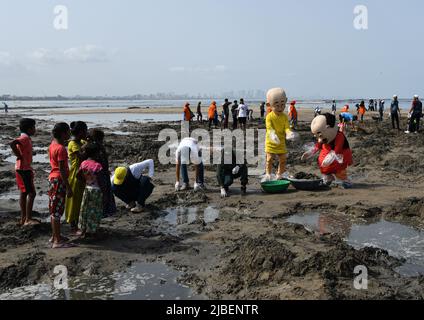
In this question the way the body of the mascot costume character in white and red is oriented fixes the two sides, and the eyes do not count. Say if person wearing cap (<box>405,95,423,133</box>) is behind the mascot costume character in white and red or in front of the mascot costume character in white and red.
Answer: behind

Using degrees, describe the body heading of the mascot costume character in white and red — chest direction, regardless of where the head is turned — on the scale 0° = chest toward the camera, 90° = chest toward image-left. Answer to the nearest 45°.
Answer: approximately 45°

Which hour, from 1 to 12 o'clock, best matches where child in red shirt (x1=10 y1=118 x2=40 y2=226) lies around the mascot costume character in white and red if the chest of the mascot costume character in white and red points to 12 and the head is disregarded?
The child in red shirt is roughly at 12 o'clock from the mascot costume character in white and red.

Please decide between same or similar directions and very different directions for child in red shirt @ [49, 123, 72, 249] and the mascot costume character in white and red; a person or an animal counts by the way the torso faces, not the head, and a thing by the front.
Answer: very different directions

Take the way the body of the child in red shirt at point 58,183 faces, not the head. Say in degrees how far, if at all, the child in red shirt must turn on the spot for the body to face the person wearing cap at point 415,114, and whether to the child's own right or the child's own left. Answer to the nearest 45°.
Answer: approximately 45° to the child's own left

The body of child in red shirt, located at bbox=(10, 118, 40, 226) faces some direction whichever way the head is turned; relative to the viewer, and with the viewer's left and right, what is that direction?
facing to the right of the viewer

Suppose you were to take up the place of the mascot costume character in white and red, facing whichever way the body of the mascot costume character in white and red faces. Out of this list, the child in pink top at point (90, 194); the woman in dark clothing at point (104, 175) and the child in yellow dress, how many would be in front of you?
3

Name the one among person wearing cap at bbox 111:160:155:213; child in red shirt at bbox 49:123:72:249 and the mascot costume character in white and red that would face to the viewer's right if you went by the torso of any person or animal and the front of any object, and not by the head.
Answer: the child in red shirt

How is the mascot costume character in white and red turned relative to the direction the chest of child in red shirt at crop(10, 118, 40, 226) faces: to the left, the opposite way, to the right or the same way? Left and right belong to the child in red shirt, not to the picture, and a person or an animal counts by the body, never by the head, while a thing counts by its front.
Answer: the opposite way

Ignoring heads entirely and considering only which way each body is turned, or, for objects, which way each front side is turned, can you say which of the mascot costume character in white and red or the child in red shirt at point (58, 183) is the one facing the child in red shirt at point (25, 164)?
the mascot costume character in white and red

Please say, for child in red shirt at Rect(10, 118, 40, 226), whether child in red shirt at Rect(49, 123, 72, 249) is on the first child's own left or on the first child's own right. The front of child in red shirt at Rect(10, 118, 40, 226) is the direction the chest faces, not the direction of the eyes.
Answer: on the first child's own right

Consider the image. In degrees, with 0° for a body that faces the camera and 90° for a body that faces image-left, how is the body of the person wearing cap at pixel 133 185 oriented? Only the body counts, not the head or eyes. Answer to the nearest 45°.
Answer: approximately 45°
